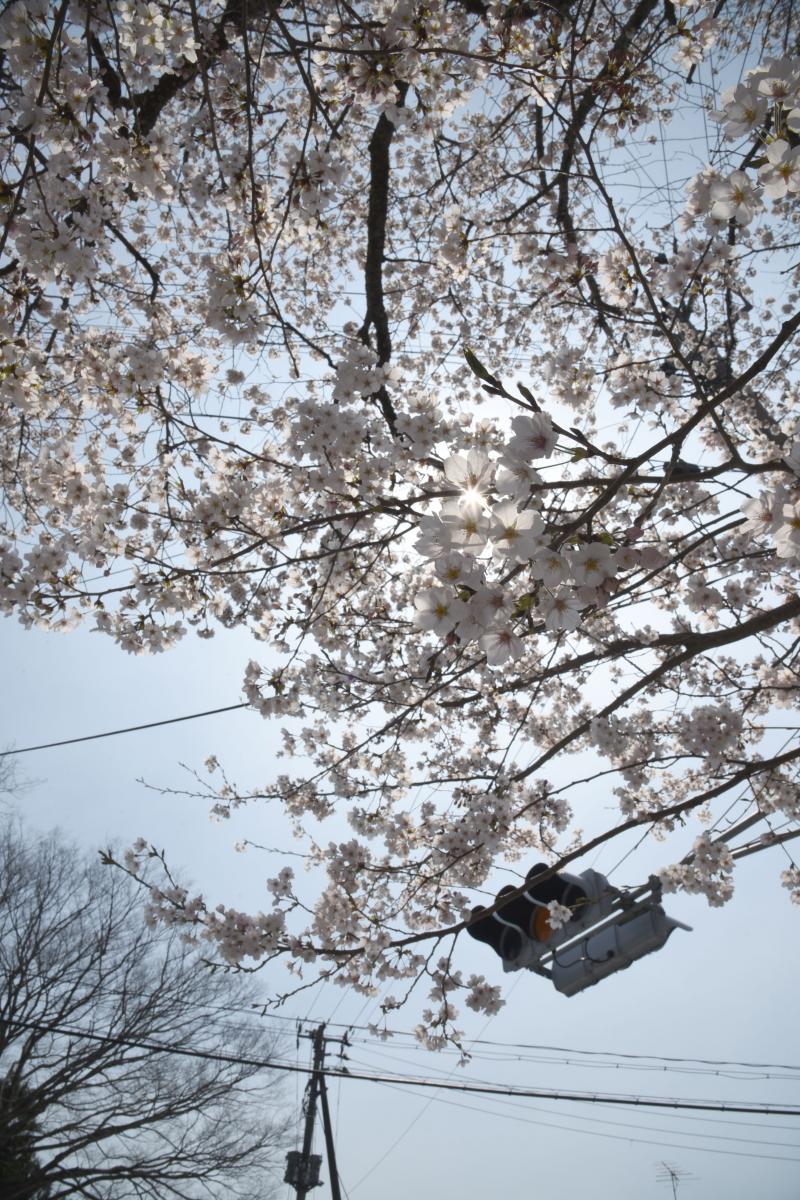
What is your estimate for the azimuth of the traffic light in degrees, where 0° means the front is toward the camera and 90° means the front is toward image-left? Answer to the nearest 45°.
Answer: approximately 45°

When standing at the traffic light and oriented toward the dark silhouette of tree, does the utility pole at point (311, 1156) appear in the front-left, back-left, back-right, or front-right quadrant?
front-right

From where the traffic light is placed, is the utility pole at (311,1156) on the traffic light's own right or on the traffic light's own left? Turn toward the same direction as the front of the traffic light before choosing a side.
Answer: on the traffic light's own right

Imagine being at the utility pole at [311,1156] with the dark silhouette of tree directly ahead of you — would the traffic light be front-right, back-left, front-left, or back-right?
front-left

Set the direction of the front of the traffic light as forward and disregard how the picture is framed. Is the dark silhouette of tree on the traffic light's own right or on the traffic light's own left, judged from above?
on the traffic light's own right
